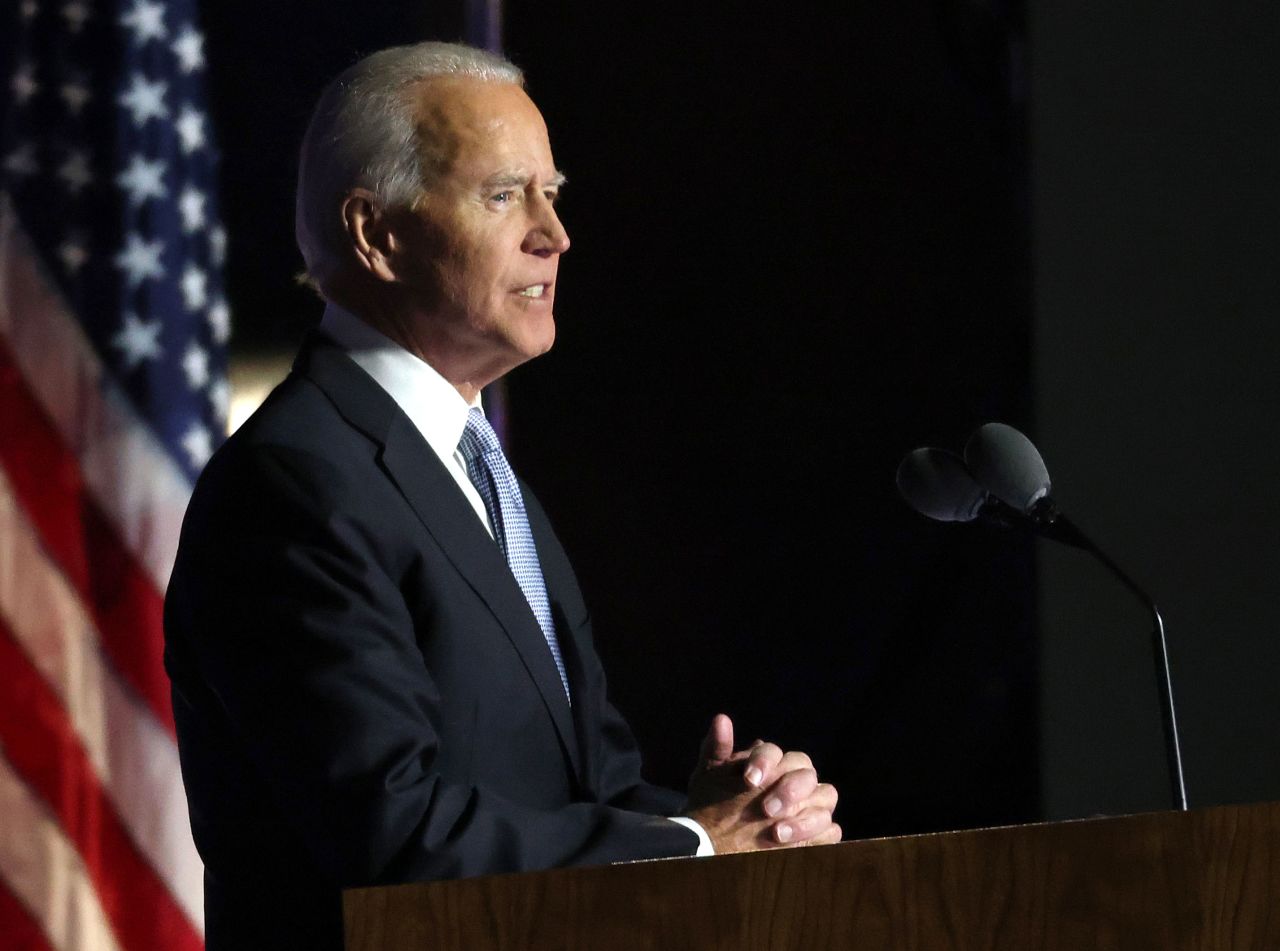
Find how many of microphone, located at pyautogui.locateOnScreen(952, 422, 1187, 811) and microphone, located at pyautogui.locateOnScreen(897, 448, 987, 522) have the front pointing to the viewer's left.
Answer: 2

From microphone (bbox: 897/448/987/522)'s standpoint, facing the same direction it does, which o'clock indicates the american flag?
The american flag is roughly at 1 o'clock from the microphone.

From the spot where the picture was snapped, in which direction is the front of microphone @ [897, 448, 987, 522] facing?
facing to the left of the viewer

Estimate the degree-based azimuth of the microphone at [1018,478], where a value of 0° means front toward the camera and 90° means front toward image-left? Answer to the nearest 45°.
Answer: approximately 90°

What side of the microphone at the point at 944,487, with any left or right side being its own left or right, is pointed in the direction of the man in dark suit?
front

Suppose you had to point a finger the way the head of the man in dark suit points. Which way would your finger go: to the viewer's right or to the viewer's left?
to the viewer's right
